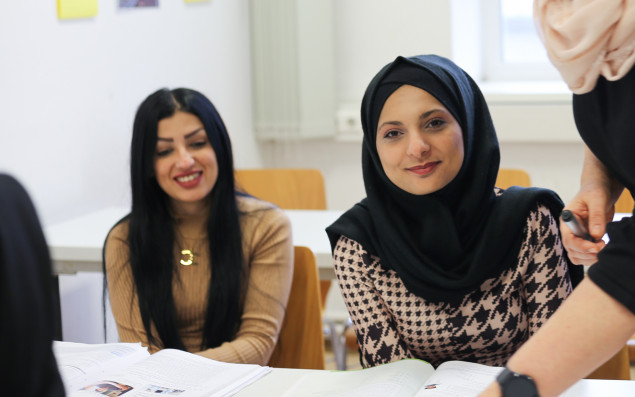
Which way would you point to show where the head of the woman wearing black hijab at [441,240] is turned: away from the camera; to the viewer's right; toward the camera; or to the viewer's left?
toward the camera

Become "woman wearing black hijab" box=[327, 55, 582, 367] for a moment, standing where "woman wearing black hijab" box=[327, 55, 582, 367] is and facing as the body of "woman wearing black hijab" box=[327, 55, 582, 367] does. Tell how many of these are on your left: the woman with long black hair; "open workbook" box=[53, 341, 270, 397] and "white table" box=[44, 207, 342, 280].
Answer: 0

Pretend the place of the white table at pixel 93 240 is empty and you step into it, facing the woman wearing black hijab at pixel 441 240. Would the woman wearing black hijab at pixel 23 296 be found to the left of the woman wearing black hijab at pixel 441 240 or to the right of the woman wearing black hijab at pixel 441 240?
right

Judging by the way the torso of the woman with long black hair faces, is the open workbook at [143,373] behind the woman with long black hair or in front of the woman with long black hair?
in front

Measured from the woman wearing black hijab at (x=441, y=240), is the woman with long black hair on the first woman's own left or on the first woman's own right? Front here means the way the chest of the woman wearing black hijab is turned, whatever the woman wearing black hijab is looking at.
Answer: on the first woman's own right

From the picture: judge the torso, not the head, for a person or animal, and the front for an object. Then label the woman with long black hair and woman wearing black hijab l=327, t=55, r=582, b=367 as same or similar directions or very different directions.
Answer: same or similar directions

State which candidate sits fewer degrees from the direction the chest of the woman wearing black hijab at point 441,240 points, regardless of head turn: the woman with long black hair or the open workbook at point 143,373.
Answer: the open workbook

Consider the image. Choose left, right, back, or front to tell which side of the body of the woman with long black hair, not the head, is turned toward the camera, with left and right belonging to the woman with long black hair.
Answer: front

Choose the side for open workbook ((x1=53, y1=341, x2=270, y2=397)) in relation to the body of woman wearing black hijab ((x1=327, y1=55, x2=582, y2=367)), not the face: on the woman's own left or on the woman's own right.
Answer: on the woman's own right

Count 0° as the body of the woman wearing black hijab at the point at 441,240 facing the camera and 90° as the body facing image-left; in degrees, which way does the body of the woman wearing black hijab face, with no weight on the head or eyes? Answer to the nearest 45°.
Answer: approximately 0°

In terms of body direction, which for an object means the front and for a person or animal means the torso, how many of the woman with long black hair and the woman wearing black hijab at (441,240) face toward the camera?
2

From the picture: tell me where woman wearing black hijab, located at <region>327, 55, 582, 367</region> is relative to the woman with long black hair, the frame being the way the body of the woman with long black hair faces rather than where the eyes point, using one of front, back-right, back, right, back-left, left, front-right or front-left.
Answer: front-left
